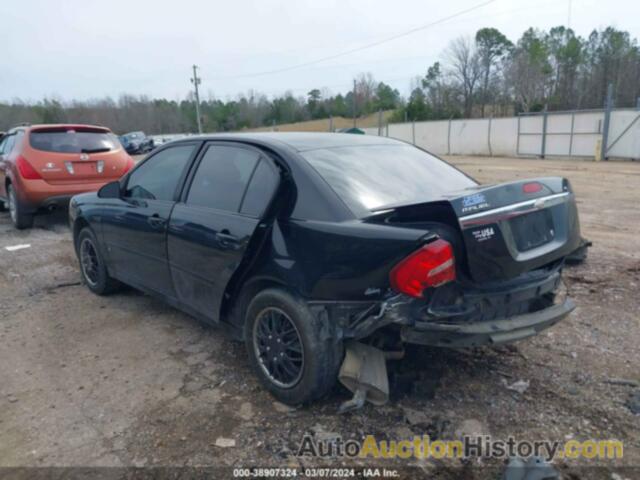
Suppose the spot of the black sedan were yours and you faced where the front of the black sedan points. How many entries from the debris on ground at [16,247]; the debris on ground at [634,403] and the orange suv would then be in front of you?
2

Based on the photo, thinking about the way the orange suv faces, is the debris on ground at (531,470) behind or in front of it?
behind

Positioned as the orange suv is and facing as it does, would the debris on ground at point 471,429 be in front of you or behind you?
behind

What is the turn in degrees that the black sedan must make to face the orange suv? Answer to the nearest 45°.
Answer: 0° — it already faces it

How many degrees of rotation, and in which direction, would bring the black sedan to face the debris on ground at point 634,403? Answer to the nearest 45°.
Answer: approximately 135° to its right

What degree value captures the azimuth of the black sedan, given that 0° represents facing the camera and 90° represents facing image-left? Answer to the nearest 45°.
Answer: approximately 135°

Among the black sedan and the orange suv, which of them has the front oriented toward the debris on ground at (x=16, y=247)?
the black sedan

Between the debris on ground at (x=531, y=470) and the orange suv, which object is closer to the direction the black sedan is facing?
the orange suv

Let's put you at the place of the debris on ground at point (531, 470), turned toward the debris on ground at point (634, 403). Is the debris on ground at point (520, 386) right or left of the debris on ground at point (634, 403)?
left

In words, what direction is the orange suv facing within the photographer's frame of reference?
facing away from the viewer and to the left of the viewer
